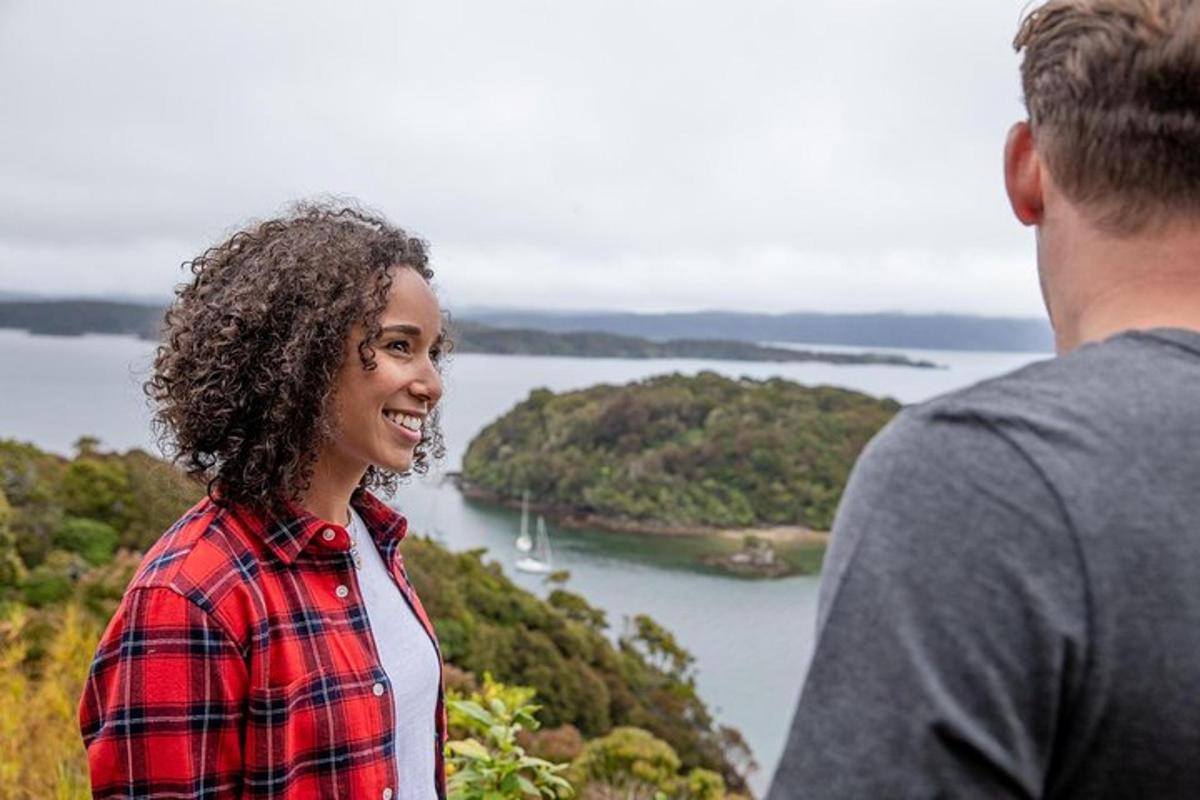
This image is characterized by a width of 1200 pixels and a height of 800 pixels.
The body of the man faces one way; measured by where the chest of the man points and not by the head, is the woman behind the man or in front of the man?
in front

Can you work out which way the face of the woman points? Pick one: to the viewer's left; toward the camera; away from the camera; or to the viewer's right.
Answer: to the viewer's right

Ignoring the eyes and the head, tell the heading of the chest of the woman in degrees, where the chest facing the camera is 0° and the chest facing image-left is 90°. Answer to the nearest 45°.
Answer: approximately 315°

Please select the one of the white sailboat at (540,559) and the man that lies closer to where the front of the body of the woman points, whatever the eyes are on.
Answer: the man

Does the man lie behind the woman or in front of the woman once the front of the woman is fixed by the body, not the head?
in front

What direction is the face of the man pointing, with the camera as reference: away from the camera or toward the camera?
away from the camera

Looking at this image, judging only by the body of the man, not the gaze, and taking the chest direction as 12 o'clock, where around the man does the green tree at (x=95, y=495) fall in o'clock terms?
The green tree is roughly at 12 o'clock from the man.

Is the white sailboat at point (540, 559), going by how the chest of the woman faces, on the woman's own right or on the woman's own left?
on the woman's own left

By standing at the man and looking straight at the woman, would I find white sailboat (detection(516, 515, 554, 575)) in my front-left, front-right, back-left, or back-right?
front-right

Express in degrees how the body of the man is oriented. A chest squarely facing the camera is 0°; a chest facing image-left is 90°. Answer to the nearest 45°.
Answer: approximately 135°
